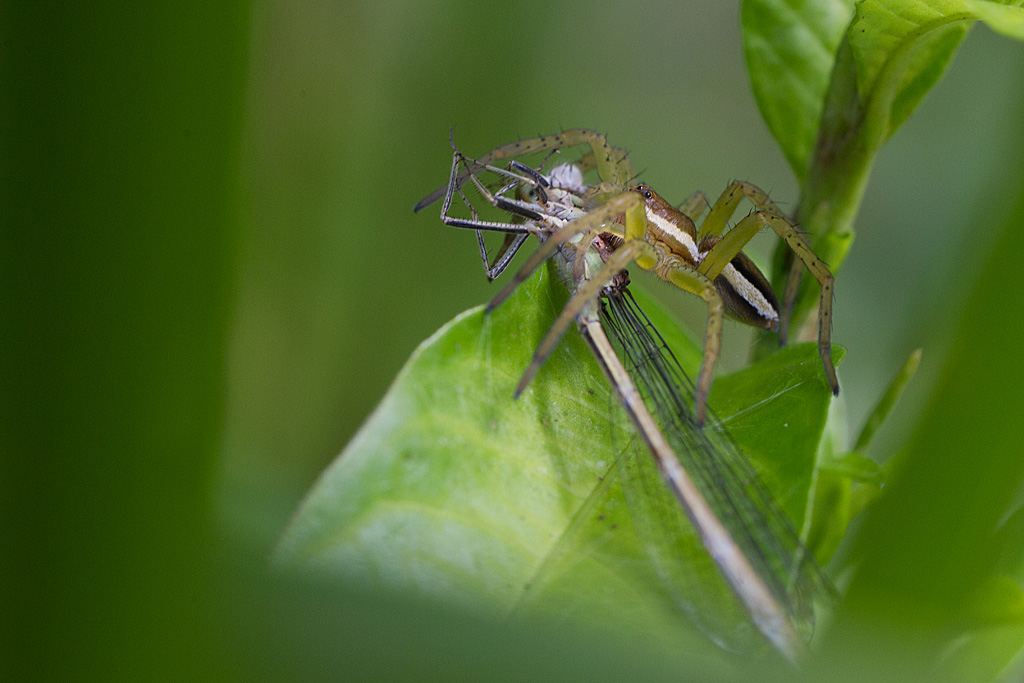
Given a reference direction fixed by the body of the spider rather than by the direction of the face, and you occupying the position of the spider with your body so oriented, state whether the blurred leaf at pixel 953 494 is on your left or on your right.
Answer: on your left

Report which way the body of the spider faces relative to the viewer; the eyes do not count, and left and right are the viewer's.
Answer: facing to the left of the viewer
